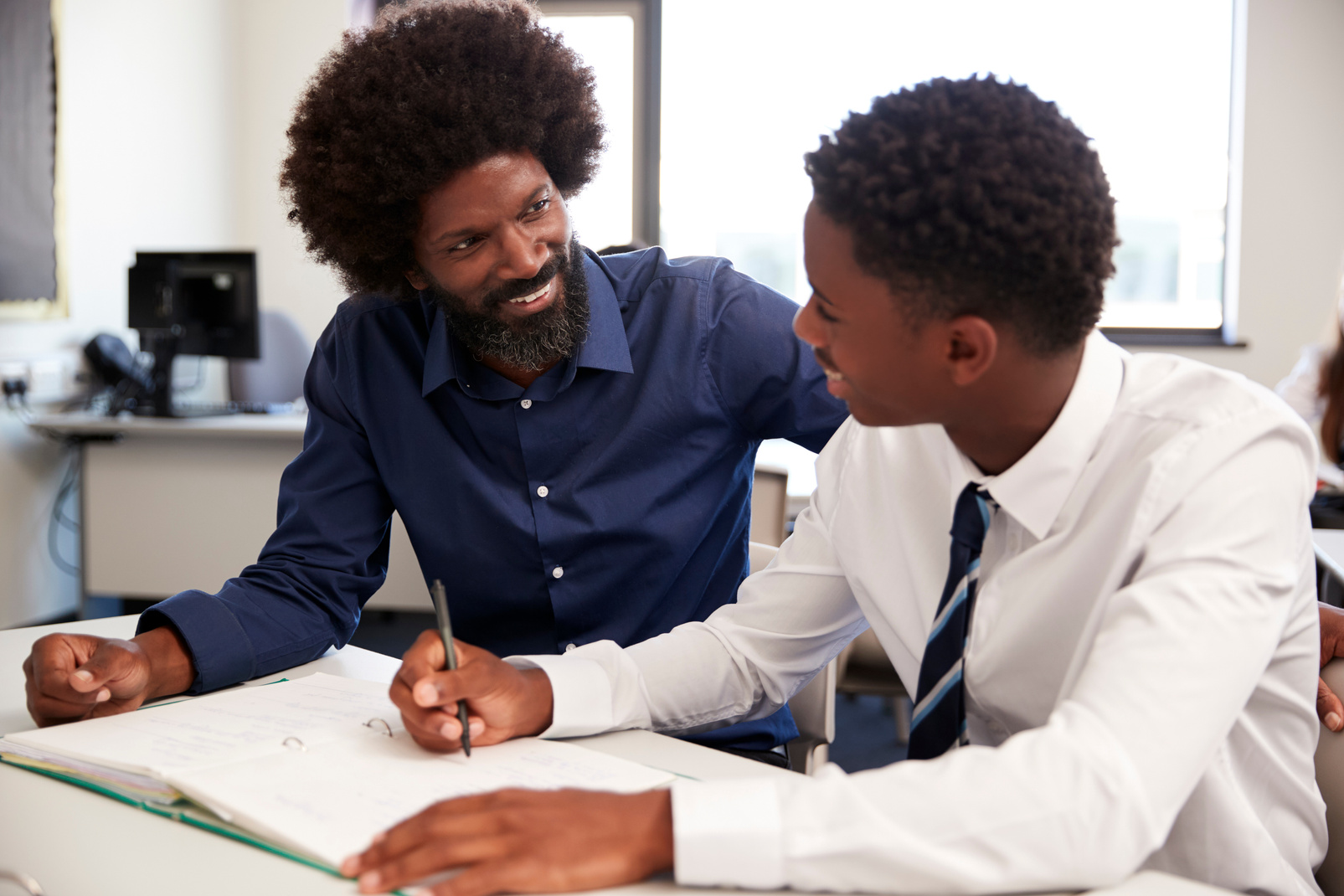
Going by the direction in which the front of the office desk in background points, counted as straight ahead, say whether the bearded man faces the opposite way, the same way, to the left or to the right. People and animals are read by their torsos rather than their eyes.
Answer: the opposite way

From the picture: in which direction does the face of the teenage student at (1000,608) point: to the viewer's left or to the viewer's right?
to the viewer's left

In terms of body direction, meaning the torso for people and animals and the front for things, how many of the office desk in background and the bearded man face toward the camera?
1

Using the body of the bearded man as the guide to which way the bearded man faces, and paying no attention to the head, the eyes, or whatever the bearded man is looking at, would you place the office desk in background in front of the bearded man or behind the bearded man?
behind

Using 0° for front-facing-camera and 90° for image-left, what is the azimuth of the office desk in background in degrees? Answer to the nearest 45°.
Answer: approximately 180°

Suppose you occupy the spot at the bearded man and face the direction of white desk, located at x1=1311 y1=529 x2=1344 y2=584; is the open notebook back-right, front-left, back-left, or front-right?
back-right
